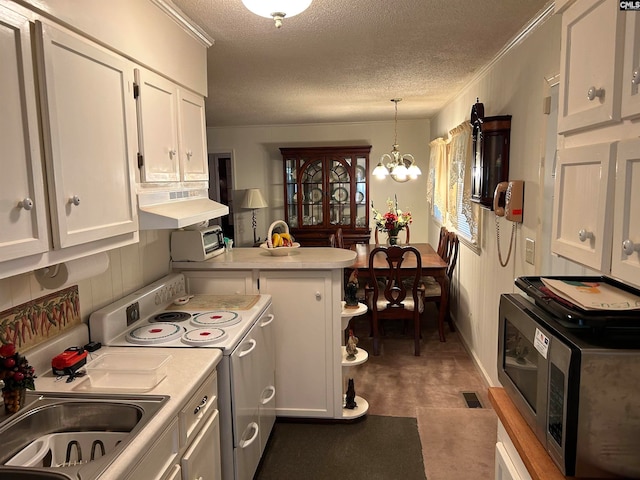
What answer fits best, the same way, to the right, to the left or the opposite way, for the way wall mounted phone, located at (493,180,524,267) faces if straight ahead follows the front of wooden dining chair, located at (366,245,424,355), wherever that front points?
to the left

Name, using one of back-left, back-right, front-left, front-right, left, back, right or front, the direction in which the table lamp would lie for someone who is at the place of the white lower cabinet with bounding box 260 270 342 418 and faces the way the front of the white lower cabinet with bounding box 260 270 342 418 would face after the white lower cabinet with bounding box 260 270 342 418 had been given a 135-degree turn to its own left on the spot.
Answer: front-left

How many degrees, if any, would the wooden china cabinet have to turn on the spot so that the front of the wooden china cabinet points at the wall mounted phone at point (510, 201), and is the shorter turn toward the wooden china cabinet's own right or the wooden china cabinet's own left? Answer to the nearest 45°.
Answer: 0° — it already faces it

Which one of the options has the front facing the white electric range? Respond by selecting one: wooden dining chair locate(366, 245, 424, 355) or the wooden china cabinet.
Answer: the wooden china cabinet

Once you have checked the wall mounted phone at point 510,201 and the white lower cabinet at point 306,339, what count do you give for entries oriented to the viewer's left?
1

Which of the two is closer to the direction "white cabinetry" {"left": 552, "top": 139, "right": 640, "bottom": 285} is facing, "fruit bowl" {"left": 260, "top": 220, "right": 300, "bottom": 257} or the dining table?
the fruit bowl

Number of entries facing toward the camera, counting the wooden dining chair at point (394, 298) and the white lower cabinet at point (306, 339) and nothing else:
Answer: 1

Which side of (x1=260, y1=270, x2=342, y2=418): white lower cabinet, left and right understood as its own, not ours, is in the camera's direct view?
front

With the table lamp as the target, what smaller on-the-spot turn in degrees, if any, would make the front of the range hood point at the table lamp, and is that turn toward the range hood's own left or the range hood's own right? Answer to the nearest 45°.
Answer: approximately 135° to the range hood's own left

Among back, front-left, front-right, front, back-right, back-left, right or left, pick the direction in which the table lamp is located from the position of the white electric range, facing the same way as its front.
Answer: back-left

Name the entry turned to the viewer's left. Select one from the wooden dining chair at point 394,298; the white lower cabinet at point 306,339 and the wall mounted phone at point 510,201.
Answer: the wall mounted phone

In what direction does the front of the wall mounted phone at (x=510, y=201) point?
to the viewer's left

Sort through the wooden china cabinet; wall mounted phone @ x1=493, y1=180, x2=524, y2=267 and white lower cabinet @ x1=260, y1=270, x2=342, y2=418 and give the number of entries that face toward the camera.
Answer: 2

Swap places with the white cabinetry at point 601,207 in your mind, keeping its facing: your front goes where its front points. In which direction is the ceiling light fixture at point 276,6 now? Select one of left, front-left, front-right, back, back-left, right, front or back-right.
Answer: front-right

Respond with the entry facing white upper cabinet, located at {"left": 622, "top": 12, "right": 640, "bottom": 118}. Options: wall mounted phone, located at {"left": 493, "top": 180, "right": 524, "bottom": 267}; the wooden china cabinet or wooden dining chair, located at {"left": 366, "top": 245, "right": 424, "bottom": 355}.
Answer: the wooden china cabinet

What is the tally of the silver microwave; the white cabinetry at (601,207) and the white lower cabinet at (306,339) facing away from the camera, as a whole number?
0

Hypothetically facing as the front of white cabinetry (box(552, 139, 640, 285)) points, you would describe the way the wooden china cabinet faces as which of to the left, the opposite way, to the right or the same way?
to the left

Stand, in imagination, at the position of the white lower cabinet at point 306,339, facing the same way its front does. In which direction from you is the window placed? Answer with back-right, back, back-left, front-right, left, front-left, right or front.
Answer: back-left

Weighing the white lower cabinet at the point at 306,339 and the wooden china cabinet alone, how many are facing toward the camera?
2

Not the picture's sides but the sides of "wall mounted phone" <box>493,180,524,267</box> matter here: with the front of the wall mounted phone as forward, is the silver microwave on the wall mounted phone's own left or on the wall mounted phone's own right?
on the wall mounted phone's own left

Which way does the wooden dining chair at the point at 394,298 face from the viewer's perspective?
away from the camera

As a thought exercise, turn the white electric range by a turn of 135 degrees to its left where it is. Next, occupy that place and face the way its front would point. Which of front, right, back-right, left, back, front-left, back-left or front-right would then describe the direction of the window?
front-right

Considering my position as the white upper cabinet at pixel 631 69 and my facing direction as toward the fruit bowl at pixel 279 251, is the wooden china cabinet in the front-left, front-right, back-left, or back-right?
front-right
